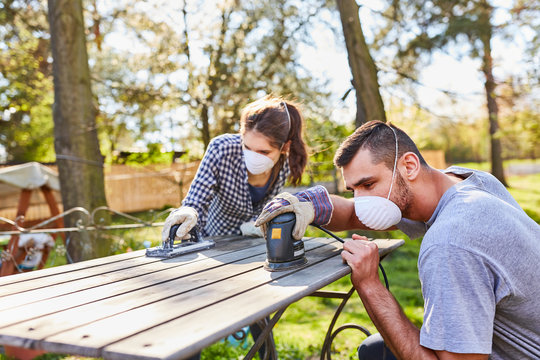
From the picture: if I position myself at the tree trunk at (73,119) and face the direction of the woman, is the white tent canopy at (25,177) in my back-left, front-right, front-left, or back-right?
back-right

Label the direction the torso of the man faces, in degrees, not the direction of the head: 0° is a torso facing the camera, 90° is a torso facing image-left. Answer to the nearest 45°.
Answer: approximately 90°

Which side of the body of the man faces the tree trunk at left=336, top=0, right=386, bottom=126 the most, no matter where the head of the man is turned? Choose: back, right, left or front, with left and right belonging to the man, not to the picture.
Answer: right

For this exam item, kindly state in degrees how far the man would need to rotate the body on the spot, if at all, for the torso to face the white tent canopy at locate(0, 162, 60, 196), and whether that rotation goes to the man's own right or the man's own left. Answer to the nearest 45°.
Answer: approximately 45° to the man's own right

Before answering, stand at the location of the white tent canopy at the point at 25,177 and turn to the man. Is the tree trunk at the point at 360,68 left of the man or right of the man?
left
